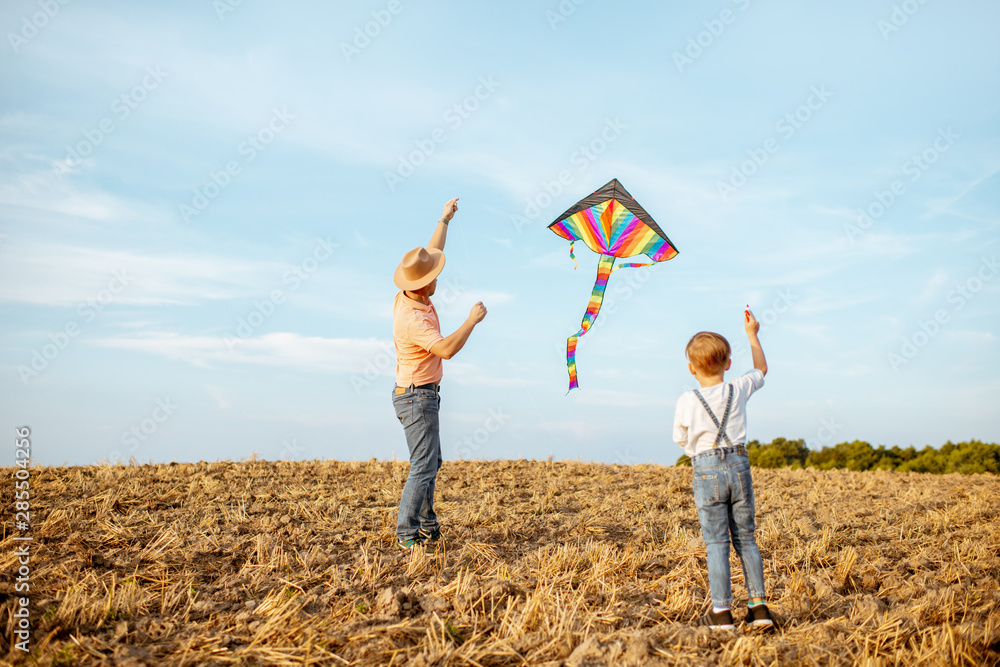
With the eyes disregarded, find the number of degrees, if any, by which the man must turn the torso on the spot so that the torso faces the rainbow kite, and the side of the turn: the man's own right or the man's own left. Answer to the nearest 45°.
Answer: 0° — they already face it

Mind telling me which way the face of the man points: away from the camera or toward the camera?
away from the camera

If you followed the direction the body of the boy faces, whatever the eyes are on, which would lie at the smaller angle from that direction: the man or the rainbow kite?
the rainbow kite

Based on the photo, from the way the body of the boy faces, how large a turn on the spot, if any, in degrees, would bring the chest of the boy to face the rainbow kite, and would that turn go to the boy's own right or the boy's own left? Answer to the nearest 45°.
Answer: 0° — they already face it

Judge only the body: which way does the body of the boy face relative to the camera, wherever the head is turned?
away from the camera

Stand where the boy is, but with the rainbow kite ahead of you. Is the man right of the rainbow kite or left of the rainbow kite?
left

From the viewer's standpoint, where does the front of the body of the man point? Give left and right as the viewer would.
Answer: facing away from the viewer and to the right of the viewer

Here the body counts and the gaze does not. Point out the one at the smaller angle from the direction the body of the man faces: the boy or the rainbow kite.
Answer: the rainbow kite

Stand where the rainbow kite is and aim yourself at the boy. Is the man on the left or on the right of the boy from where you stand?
right

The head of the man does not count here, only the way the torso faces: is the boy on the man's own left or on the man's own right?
on the man's own right
